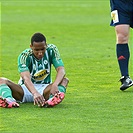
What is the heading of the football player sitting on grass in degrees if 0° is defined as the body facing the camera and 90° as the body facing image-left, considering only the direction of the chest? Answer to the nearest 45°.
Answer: approximately 0°
